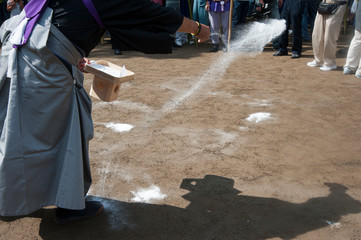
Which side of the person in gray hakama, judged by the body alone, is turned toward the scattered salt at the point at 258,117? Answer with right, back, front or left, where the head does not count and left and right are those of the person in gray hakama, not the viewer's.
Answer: front

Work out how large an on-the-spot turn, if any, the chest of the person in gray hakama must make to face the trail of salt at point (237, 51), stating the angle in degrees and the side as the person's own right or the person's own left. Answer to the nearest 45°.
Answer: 0° — they already face it

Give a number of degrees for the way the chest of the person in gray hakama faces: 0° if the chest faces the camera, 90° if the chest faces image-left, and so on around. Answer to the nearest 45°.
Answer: approximately 225°

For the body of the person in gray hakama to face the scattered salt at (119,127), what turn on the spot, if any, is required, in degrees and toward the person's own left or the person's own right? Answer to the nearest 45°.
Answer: approximately 45° to the person's own left

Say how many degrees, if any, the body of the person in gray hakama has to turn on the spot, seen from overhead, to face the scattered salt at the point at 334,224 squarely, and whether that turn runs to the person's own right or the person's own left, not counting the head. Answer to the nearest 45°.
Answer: approximately 45° to the person's own right
